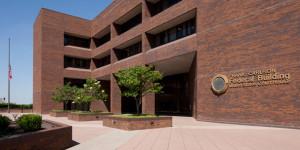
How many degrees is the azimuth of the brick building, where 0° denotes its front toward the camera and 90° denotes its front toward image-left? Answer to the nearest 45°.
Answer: approximately 45°

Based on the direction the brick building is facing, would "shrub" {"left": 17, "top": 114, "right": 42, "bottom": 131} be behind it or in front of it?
in front

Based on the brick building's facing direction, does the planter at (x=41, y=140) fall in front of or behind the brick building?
in front
